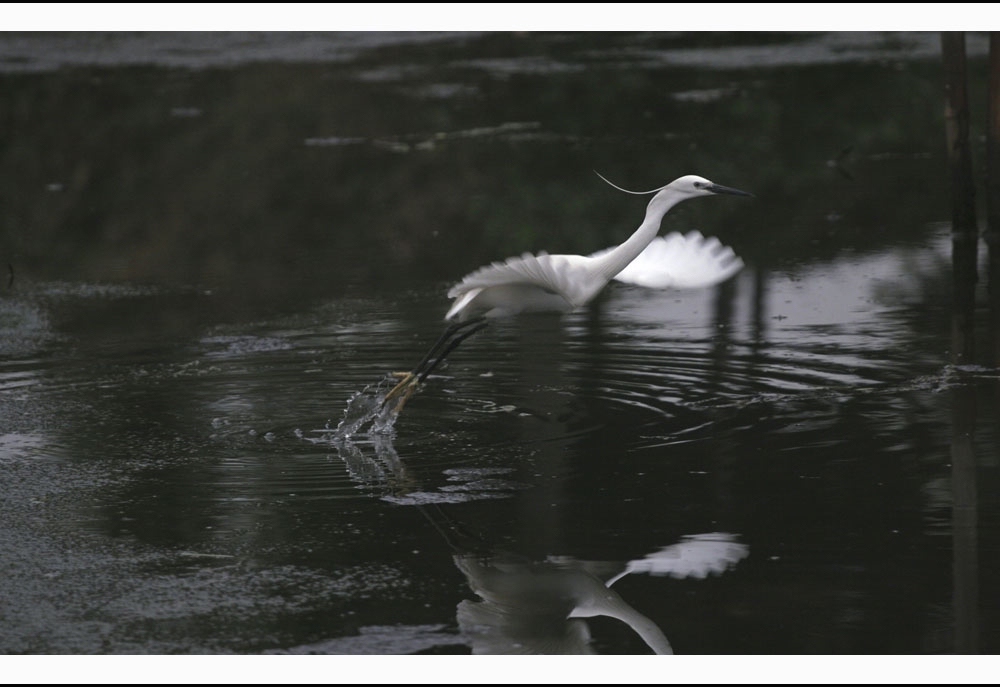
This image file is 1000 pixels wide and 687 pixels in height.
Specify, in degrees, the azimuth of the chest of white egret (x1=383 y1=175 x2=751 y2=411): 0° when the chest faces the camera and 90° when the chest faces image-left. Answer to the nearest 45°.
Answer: approximately 270°

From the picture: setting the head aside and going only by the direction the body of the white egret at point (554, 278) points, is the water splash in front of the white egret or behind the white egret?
behind

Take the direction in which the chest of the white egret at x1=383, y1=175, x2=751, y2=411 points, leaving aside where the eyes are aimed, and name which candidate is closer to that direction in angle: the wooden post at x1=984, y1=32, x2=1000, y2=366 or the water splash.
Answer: the wooden post

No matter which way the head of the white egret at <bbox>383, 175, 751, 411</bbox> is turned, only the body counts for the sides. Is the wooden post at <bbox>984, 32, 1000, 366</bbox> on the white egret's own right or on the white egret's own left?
on the white egret's own left
